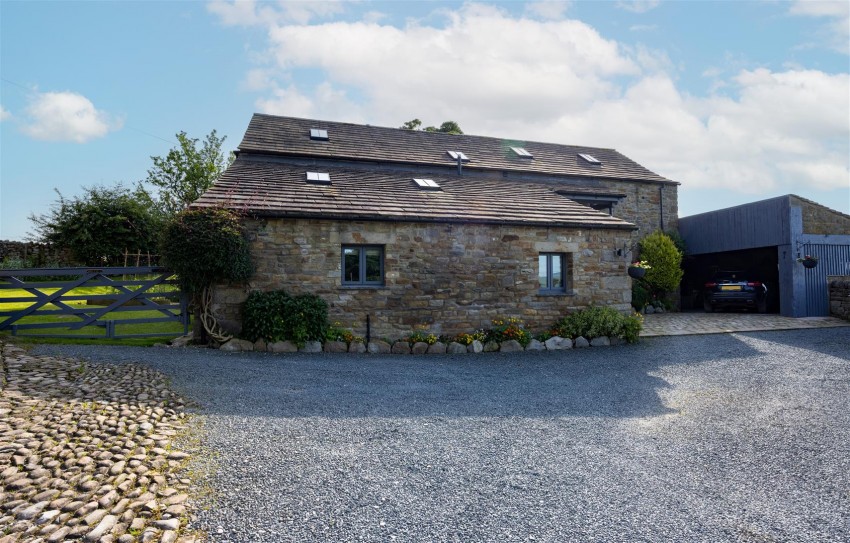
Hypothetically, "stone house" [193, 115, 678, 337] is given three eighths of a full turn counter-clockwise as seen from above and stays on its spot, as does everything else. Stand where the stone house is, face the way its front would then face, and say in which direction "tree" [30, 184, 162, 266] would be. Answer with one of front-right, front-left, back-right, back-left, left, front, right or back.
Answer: left

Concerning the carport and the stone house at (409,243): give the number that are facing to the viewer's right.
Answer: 0

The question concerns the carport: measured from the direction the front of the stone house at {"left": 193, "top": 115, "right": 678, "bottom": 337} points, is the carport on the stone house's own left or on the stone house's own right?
on the stone house's own left

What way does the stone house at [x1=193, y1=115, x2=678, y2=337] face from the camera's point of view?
toward the camera

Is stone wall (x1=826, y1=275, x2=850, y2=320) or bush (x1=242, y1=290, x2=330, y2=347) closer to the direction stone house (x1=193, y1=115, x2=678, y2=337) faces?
the bush

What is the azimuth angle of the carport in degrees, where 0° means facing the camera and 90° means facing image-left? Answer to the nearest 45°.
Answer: approximately 45°

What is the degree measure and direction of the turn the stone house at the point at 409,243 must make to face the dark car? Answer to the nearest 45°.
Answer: approximately 135° to its left
